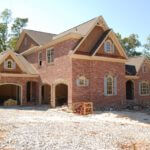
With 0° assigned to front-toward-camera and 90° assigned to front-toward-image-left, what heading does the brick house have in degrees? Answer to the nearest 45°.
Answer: approximately 315°
